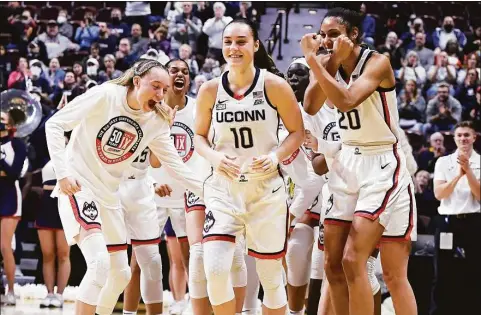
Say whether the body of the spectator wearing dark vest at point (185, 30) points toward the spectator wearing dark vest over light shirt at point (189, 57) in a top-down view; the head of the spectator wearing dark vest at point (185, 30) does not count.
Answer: yes

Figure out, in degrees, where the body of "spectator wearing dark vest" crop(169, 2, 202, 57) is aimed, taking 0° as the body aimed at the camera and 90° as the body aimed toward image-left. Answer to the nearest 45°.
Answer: approximately 0°

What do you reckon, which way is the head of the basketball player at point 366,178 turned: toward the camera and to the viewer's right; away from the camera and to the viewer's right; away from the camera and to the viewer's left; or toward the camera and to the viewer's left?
toward the camera and to the viewer's left

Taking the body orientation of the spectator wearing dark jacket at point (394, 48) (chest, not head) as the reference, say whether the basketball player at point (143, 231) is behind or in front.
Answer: in front

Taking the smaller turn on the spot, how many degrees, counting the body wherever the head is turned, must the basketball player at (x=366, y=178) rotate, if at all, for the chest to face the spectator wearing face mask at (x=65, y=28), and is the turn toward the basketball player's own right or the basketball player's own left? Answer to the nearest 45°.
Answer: approximately 90° to the basketball player's own right

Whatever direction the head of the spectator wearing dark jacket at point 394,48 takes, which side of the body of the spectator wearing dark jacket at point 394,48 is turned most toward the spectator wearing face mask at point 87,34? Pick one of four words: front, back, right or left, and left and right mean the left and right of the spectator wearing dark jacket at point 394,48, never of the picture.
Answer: right

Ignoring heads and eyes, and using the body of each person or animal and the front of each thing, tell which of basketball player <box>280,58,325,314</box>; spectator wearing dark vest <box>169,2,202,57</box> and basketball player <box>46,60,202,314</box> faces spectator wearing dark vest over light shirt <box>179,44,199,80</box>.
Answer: spectator wearing dark vest <box>169,2,202,57</box>

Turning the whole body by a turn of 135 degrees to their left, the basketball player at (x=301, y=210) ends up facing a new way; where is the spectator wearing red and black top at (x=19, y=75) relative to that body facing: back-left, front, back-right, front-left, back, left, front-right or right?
back-left

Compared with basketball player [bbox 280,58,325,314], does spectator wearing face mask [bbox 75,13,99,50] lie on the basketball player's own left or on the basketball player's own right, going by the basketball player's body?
on the basketball player's own right

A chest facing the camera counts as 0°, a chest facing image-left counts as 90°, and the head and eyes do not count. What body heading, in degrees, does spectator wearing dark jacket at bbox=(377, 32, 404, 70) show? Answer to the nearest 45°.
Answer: approximately 0°

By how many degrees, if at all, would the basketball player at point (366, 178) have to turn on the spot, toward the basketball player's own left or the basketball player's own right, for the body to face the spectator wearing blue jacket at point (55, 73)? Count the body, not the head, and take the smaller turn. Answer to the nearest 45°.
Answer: approximately 90° to the basketball player's own right
